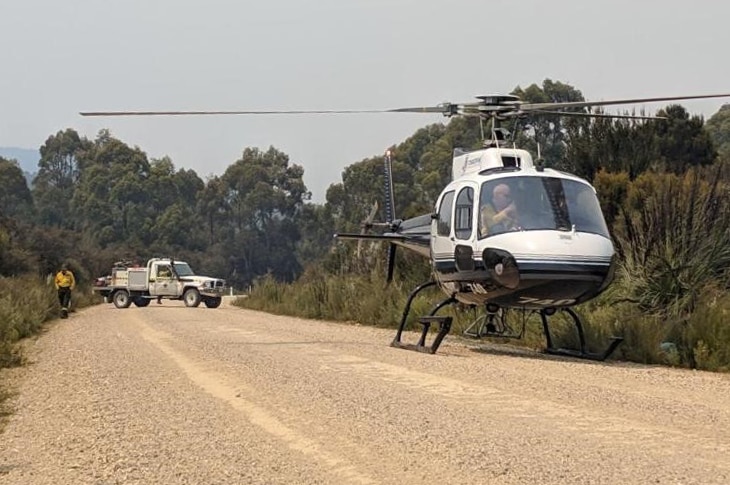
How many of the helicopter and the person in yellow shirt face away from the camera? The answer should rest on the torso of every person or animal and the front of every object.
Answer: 0

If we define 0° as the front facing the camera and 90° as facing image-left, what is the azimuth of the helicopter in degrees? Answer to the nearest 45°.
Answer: approximately 315°

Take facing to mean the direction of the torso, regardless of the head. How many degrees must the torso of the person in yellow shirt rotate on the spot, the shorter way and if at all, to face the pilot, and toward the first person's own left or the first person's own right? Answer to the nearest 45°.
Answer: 0° — they already face them

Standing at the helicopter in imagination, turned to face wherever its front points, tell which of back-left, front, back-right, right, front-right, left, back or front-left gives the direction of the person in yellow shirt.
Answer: back

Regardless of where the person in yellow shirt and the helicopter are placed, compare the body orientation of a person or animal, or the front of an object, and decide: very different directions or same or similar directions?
same or similar directions

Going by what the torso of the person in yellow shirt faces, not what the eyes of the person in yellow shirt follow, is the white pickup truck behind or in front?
behind

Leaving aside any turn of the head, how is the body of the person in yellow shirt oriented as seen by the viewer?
toward the camera
